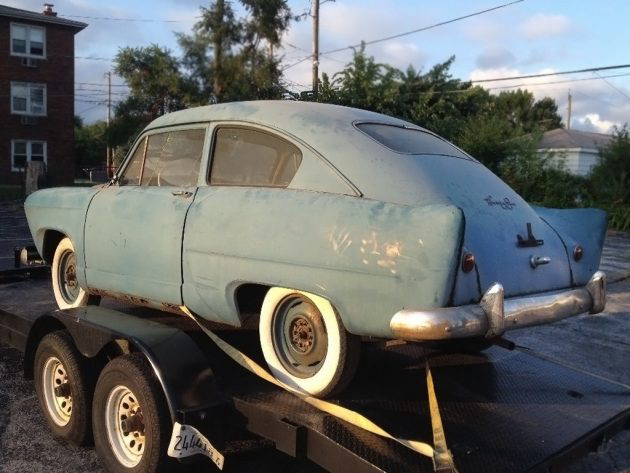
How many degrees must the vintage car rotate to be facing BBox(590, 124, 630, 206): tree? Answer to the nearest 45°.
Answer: approximately 90° to its right

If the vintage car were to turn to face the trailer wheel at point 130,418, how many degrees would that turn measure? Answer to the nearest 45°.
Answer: approximately 45° to its left

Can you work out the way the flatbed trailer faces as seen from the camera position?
facing away from the viewer and to the left of the viewer

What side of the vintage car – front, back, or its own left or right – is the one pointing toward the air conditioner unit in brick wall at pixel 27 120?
front

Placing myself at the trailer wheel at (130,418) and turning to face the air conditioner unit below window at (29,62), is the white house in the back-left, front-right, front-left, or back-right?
front-right

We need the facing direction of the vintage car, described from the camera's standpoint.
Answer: facing away from the viewer and to the left of the viewer

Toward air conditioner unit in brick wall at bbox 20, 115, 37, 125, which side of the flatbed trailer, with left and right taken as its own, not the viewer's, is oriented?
front

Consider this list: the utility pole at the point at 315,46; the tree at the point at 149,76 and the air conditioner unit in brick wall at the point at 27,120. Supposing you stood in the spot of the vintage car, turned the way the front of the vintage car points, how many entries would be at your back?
0

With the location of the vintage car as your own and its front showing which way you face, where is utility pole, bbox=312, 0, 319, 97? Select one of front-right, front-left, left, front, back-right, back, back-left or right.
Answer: front-right

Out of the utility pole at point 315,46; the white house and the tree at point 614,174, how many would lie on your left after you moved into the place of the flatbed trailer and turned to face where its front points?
0

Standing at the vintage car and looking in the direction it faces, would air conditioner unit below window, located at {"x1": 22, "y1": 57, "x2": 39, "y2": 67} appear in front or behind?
in front
